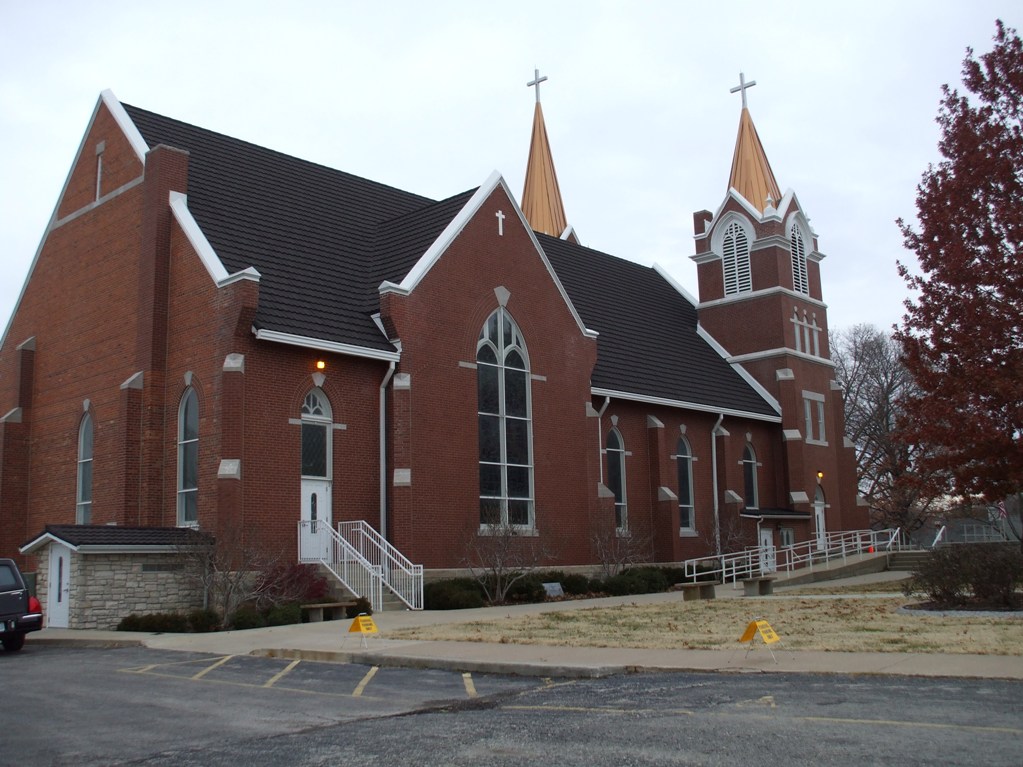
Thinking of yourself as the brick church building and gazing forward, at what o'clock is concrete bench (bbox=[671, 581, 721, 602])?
The concrete bench is roughly at 2 o'clock from the brick church building.

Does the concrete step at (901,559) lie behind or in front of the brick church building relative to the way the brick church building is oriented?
in front

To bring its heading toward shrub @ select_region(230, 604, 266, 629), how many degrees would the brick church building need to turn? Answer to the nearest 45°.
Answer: approximately 135° to its right

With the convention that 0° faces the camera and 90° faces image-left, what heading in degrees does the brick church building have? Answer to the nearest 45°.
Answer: approximately 225°

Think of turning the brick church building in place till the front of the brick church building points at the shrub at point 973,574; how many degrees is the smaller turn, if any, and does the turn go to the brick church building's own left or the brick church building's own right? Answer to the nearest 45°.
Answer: approximately 90° to the brick church building's own right

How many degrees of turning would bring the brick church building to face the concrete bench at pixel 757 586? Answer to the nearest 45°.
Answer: approximately 45° to its right

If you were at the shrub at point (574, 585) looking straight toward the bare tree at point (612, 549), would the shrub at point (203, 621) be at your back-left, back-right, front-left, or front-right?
back-left
